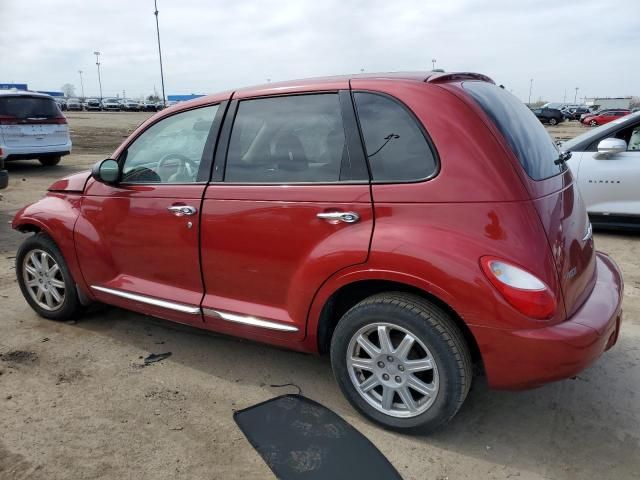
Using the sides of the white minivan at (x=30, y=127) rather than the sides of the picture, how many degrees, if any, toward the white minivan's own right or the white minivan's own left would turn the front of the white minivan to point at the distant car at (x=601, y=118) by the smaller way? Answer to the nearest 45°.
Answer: approximately 90° to the white minivan's own right

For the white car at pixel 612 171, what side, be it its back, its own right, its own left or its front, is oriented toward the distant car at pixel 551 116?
right

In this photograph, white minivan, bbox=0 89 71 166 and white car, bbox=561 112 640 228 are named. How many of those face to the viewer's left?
1

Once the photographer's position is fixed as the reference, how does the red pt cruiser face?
facing away from the viewer and to the left of the viewer

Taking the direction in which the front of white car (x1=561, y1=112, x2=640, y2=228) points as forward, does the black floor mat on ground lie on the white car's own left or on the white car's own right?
on the white car's own left

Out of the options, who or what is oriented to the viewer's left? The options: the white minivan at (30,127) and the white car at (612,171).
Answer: the white car

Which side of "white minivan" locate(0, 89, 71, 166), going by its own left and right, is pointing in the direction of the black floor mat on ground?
back

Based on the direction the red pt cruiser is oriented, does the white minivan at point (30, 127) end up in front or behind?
in front

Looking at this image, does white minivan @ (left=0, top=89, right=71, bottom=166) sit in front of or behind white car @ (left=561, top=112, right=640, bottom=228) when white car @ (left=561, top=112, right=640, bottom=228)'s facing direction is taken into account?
in front

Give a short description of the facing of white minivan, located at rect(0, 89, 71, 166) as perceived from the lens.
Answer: facing away from the viewer

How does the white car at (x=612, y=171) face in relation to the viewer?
to the viewer's left

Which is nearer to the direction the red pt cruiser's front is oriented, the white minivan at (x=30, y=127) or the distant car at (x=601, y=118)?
the white minivan
